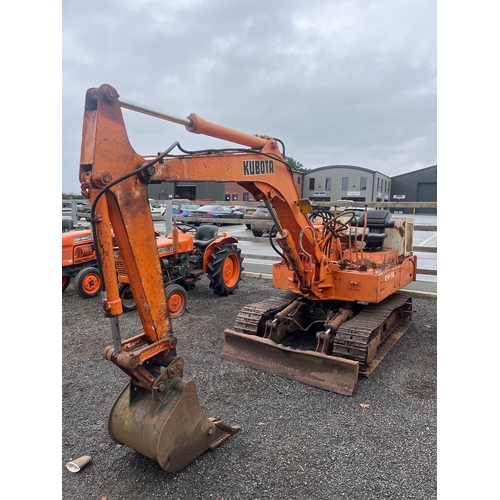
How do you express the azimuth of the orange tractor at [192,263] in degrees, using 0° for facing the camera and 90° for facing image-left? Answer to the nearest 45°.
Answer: approximately 45°

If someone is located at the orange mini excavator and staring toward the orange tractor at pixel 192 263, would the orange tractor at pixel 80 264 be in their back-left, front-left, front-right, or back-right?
front-left

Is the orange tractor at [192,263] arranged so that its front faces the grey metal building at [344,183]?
no

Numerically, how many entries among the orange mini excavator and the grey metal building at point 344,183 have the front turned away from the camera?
0

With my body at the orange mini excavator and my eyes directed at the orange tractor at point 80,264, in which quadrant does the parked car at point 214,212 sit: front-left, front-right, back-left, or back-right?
front-right

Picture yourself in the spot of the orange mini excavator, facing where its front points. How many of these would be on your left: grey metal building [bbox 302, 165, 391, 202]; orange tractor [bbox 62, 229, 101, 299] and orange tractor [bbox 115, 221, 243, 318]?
0

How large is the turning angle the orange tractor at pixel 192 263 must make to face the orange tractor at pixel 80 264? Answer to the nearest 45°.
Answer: approximately 45° to its right

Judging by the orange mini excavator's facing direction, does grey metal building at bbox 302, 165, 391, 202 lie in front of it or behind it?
behind

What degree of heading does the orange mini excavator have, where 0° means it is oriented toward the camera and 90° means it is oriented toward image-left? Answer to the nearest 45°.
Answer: approximately 45°

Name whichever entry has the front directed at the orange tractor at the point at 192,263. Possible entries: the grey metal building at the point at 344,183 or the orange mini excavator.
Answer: the grey metal building

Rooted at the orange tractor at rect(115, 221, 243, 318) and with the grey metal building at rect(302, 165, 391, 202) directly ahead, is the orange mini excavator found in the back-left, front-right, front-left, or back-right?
back-right

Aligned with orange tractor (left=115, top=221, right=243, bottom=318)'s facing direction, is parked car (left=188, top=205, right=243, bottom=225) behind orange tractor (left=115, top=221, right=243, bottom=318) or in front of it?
behind

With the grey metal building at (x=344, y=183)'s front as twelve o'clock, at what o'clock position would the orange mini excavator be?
The orange mini excavator is roughly at 12 o'clock from the grey metal building.

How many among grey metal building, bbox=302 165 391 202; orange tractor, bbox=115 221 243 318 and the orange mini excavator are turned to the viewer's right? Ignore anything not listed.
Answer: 0

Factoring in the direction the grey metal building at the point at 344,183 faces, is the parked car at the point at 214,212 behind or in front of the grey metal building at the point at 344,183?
in front

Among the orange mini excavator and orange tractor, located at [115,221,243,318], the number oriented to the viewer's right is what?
0

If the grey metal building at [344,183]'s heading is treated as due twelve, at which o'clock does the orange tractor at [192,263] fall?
The orange tractor is roughly at 12 o'clock from the grey metal building.

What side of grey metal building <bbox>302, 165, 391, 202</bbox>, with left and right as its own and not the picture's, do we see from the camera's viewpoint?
front
